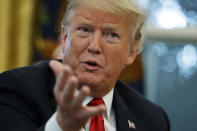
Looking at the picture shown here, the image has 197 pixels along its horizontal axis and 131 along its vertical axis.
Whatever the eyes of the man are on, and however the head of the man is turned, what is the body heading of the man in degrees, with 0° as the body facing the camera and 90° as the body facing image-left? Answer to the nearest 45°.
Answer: approximately 0°

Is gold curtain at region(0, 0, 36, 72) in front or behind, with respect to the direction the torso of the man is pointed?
behind
